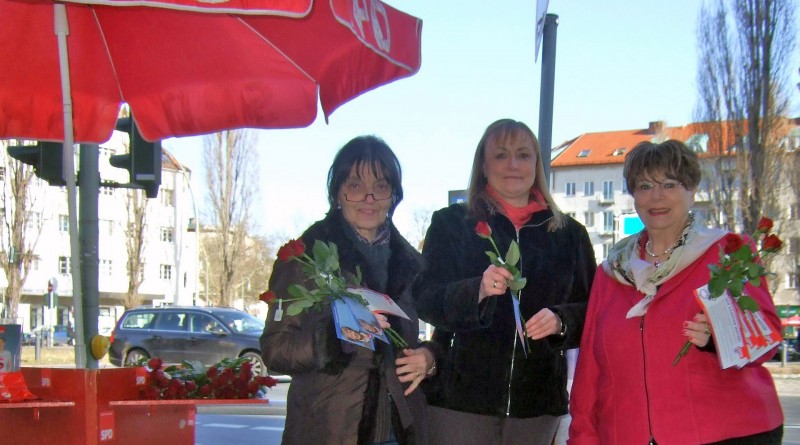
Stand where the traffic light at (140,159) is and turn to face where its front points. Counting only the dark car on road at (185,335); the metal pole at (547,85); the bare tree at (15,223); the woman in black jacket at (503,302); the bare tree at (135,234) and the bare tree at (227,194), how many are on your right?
4

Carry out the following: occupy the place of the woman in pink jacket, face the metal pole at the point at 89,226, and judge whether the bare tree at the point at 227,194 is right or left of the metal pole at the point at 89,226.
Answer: right

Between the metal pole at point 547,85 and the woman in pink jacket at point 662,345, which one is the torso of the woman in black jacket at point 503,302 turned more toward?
the woman in pink jacket

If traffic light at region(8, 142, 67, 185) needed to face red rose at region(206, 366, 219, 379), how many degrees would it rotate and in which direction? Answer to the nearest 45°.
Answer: approximately 90° to its left

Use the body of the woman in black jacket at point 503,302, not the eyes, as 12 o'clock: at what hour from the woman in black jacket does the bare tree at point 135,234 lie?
The bare tree is roughly at 5 o'clock from the woman in black jacket.

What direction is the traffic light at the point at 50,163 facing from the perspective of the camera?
to the viewer's left

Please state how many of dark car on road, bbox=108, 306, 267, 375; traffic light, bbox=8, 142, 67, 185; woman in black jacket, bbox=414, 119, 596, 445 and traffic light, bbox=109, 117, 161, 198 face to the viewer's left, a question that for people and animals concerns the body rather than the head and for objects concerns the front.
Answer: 2

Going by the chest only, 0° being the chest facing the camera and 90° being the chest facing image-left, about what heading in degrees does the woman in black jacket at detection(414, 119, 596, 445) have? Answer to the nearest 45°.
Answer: approximately 0°
